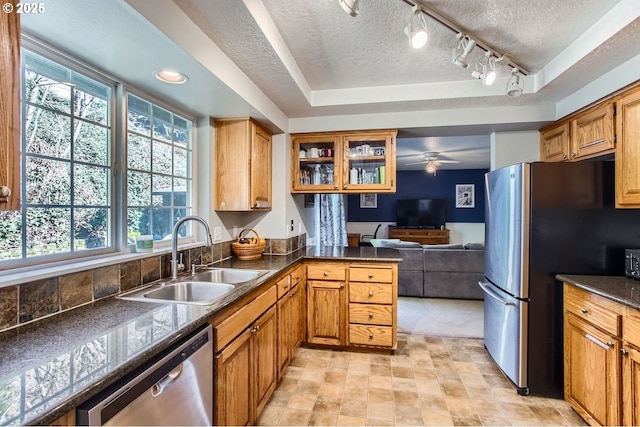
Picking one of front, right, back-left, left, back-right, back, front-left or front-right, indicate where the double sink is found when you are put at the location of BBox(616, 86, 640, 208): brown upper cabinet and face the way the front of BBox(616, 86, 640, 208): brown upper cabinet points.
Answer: front

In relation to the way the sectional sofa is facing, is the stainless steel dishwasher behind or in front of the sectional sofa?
behind

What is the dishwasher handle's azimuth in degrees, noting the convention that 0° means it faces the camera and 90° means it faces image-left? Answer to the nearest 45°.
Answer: approximately 315°

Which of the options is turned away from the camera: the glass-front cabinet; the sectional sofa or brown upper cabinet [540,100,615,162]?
the sectional sofa

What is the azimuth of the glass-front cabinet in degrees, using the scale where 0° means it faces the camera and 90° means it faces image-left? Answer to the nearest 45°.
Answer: approximately 0°

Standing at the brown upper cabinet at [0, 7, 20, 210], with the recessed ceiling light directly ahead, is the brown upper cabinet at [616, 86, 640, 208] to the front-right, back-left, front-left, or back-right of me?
front-right

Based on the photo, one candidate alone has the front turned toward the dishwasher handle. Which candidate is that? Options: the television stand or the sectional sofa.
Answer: the television stand

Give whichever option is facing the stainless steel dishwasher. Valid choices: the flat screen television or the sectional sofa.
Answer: the flat screen television

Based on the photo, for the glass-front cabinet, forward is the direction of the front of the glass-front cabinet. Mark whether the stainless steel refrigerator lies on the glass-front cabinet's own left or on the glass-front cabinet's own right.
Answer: on the glass-front cabinet's own left

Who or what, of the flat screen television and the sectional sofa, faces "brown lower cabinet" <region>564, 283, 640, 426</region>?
the flat screen television

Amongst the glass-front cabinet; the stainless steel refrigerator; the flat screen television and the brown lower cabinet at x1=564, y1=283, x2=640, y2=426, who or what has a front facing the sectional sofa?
the flat screen television

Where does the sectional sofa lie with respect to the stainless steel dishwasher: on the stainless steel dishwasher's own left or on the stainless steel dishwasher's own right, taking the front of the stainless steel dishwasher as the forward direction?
on the stainless steel dishwasher's own left

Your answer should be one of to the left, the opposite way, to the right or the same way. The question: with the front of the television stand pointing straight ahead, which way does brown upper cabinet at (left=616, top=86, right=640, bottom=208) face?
to the right

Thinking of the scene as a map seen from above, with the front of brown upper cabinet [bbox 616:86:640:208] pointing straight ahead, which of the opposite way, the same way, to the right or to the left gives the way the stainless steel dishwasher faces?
the opposite way

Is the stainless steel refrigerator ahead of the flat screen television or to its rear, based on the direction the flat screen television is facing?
ahead

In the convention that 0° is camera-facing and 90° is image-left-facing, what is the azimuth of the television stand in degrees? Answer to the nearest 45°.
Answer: approximately 0°

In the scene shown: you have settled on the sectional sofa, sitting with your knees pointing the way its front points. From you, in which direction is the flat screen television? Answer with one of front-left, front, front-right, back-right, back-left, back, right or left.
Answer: front

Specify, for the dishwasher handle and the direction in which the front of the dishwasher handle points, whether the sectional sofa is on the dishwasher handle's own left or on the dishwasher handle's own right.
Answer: on the dishwasher handle's own left

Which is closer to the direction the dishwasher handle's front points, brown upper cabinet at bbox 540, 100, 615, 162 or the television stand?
the brown upper cabinet
